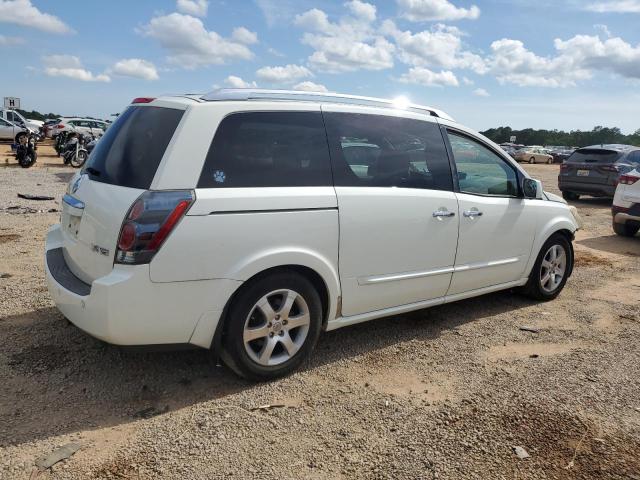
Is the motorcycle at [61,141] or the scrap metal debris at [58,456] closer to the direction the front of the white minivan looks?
the motorcycle

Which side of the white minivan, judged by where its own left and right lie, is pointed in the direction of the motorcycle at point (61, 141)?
left

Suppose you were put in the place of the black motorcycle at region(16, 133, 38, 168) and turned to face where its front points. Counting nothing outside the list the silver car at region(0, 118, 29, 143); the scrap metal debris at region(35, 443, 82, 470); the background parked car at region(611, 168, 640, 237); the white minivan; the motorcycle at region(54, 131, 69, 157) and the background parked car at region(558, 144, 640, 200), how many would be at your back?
2

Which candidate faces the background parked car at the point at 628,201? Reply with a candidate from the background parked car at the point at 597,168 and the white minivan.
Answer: the white minivan

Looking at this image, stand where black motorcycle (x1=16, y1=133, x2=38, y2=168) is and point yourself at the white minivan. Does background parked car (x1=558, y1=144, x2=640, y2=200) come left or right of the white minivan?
left

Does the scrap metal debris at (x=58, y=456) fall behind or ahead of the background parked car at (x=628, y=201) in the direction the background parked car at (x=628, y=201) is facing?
behind

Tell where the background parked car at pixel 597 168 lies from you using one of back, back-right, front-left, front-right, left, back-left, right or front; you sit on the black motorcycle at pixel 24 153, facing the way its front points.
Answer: front-left

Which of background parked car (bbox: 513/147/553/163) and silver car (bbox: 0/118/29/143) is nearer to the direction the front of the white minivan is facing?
the background parked car

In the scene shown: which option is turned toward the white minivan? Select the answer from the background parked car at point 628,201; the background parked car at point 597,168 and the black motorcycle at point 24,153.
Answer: the black motorcycle
